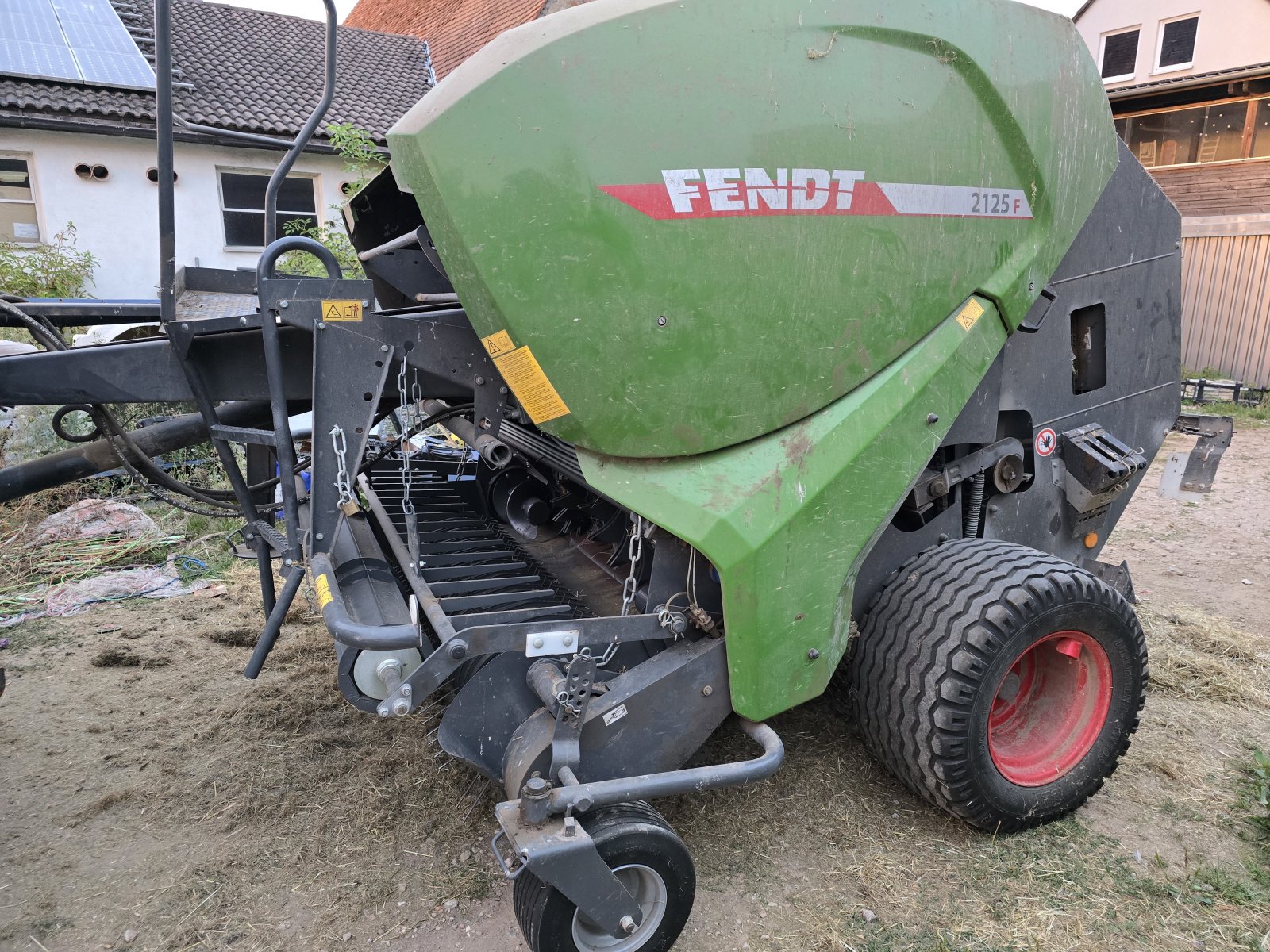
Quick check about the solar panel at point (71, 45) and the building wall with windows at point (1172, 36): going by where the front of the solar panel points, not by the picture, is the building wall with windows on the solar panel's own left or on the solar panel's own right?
on the solar panel's own left

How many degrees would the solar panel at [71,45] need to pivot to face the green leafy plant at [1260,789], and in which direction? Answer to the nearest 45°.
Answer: approximately 45° to its left

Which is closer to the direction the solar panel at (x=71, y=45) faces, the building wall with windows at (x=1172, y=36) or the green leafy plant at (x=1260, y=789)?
the green leafy plant

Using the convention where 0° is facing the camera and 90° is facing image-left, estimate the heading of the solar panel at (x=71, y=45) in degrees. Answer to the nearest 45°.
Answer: approximately 0°

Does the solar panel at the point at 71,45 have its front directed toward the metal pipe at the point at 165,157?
yes

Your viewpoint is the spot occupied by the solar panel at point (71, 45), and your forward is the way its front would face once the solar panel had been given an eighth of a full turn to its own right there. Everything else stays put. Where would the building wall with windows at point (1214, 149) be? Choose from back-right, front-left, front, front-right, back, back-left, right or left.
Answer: back-left

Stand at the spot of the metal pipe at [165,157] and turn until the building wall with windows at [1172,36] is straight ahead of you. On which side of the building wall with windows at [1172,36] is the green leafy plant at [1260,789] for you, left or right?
right

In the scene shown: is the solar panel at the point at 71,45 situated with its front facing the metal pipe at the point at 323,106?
yes
